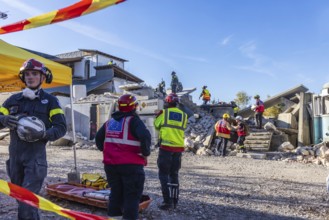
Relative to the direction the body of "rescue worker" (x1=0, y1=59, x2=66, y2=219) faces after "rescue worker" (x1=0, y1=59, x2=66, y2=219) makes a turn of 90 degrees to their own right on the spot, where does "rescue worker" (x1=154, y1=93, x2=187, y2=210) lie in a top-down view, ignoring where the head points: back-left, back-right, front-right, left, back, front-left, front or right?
back-right

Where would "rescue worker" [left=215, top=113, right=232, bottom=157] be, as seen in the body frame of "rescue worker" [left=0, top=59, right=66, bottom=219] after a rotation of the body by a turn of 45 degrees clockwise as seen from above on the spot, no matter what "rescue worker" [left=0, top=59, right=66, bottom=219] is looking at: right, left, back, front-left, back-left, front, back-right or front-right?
back

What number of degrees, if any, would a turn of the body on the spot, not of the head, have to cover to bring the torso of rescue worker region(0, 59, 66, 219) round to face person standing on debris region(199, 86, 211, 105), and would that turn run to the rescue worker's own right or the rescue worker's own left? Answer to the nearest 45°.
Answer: approximately 135° to the rescue worker's own left

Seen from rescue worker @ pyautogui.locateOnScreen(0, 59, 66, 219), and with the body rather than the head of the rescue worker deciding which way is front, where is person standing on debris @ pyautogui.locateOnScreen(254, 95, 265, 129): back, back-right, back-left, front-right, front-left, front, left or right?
back-left

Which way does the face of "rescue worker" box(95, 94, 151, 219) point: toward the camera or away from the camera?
away from the camera

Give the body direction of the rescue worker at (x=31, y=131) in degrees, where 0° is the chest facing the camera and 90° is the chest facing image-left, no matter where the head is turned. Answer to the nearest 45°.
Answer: approximately 0°
